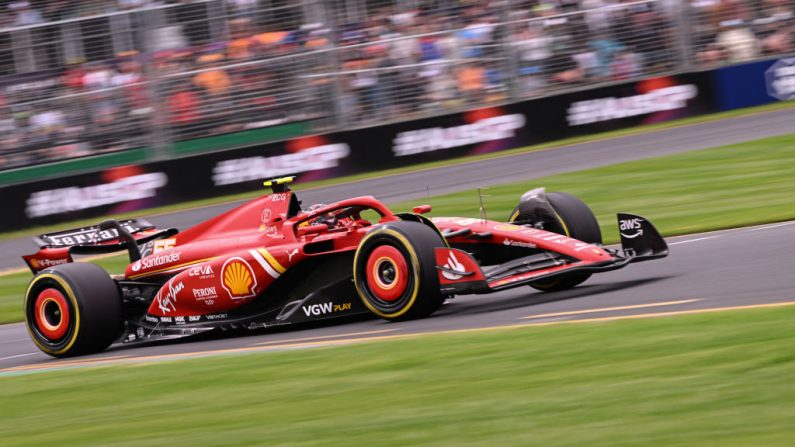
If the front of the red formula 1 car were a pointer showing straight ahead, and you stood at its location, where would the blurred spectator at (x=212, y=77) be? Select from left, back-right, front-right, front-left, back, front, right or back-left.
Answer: back-left

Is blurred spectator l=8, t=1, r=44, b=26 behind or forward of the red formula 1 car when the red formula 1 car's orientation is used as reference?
behind

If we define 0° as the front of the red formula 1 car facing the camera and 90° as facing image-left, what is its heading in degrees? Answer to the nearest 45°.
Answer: approximately 315°
